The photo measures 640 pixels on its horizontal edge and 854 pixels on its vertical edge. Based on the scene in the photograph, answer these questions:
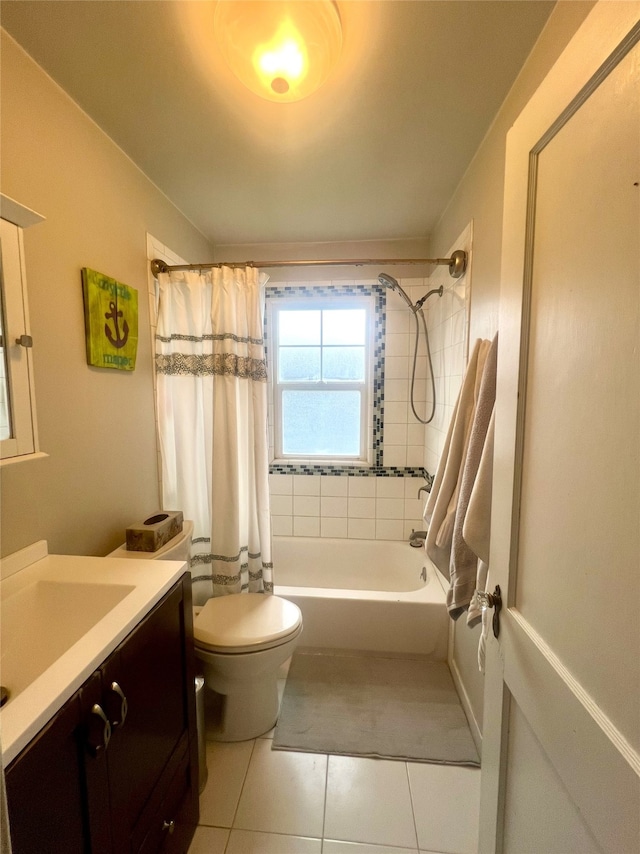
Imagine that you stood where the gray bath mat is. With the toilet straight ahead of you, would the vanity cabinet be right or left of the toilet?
left

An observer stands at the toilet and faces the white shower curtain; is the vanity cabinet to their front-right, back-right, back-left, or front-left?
back-left

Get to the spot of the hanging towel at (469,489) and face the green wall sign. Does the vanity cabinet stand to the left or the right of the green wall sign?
left

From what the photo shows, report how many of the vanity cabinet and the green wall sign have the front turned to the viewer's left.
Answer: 0

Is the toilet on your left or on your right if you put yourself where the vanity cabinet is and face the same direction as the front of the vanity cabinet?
on your left

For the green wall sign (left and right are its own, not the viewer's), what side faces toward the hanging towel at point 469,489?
front

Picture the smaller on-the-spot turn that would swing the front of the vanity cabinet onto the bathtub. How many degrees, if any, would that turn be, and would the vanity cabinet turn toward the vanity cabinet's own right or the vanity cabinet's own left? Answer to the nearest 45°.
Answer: approximately 90° to the vanity cabinet's own left

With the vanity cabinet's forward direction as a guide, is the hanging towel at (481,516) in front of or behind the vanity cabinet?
in front

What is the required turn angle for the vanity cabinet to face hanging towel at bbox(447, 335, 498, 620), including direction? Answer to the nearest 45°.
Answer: approximately 45° to its left

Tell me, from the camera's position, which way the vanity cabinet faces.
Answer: facing the viewer and to the right of the viewer

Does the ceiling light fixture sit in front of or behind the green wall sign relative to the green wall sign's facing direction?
in front
